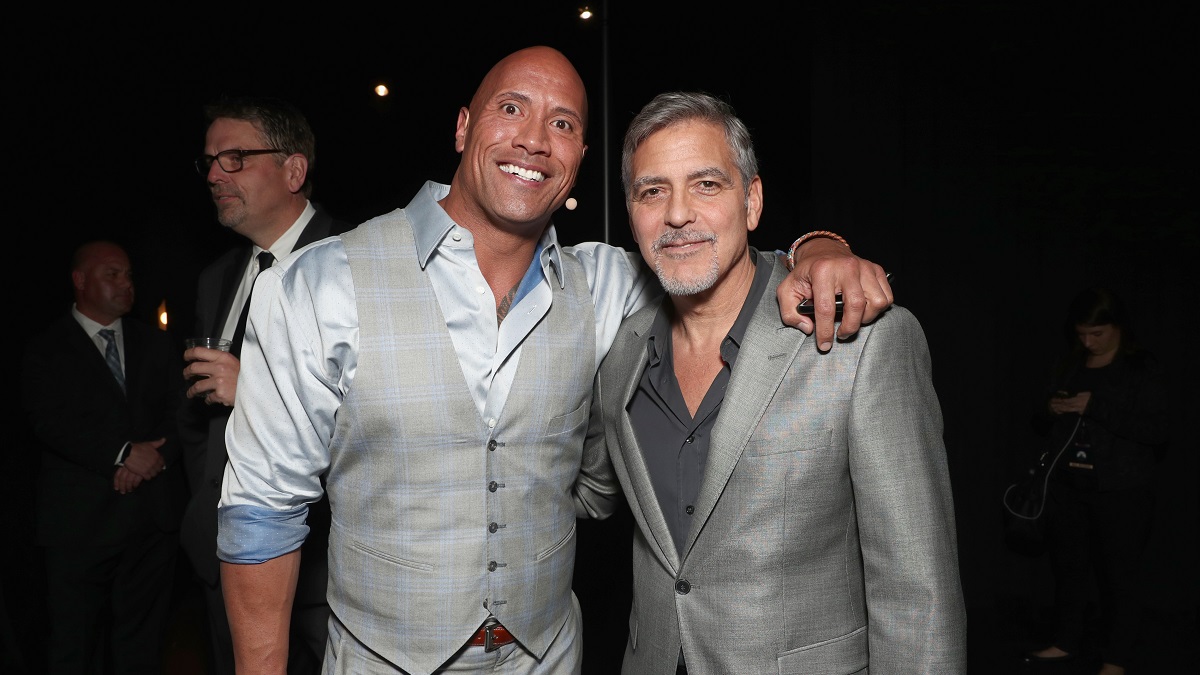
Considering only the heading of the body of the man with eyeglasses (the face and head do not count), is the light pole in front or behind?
behind

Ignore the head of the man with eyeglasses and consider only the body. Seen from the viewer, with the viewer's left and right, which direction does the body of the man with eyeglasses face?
facing the viewer and to the left of the viewer
